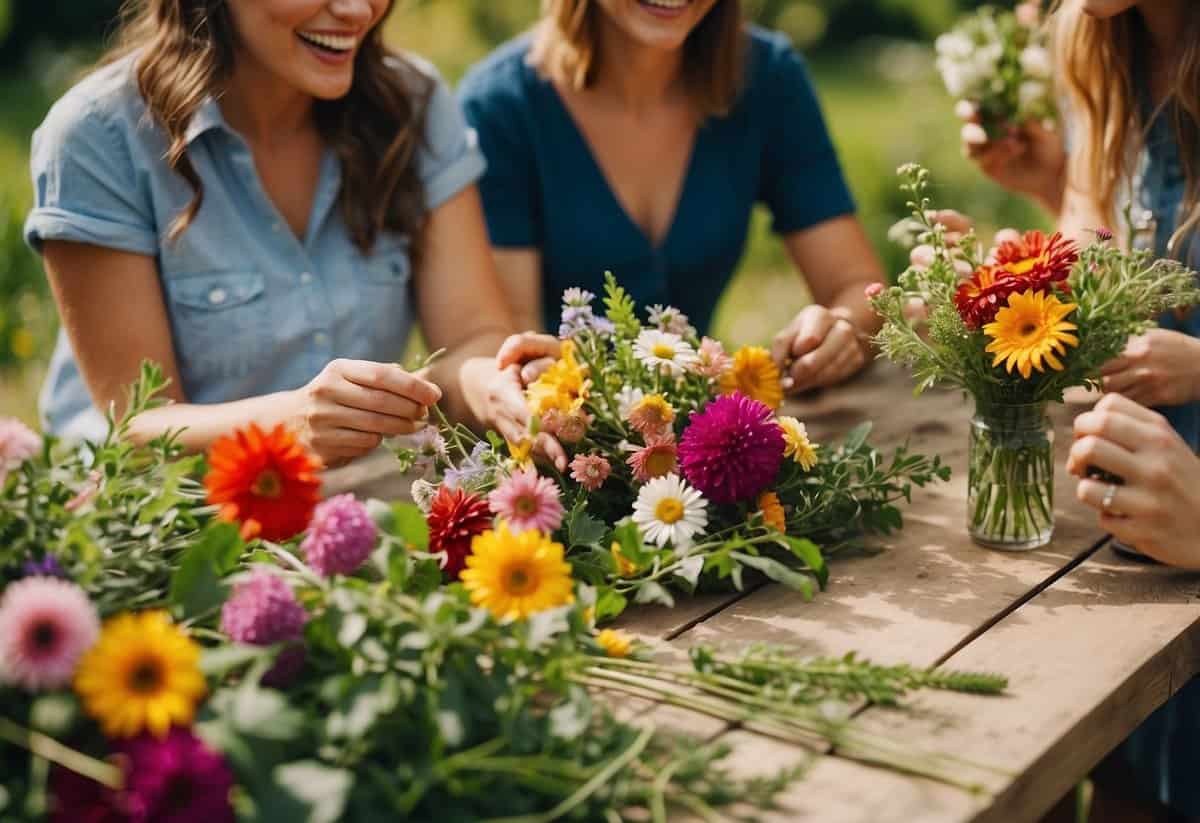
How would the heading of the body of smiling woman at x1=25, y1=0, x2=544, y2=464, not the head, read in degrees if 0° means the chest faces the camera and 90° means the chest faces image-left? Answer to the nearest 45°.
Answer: approximately 315°

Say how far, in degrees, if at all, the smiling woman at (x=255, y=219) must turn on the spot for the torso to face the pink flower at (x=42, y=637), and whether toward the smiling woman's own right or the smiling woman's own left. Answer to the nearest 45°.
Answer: approximately 45° to the smiling woman's own right

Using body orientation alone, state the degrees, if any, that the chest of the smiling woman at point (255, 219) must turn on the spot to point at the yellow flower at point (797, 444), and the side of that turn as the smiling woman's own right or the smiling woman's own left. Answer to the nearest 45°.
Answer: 0° — they already face it

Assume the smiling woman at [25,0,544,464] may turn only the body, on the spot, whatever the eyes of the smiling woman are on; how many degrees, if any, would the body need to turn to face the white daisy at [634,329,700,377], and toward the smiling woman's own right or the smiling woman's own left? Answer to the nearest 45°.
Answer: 0° — they already face it

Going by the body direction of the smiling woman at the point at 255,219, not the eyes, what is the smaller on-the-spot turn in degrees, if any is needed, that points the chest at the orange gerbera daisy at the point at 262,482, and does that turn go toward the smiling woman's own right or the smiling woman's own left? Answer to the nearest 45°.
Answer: approximately 45° to the smiling woman's own right
